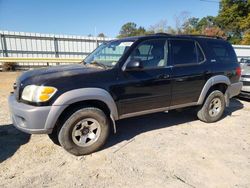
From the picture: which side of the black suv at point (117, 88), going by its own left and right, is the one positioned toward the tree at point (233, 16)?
back

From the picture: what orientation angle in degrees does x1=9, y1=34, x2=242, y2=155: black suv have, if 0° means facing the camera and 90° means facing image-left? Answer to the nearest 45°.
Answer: approximately 45°

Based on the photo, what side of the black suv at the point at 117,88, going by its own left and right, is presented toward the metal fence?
right
